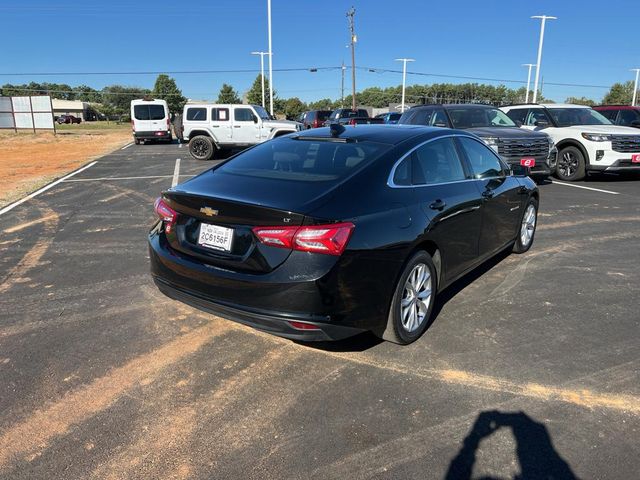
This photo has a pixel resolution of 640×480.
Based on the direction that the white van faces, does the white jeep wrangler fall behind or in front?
behind

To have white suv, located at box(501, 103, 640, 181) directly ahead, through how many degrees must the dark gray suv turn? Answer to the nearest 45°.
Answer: approximately 90° to its left

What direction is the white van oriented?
away from the camera

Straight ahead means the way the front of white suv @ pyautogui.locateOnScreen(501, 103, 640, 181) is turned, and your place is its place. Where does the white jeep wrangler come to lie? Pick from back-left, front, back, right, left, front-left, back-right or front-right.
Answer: back-right

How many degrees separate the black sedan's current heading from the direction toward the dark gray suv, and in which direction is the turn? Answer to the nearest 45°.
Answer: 0° — it already faces it

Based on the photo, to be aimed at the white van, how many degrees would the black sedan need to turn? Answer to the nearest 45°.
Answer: approximately 90° to its left

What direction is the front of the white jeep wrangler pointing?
to the viewer's right

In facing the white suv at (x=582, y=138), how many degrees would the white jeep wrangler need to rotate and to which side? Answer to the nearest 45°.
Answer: approximately 45° to its right

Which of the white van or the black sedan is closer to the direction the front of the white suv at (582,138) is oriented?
the black sedan

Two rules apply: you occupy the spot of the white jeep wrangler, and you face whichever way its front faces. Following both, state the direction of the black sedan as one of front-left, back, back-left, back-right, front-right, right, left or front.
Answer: right

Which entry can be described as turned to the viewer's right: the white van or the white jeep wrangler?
the white jeep wrangler

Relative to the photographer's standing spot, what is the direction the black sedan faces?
facing away from the viewer and to the right of the viewer

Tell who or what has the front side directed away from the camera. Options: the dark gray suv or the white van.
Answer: the white van

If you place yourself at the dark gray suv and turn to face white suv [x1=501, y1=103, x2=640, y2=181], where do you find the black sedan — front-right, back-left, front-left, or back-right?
back-right

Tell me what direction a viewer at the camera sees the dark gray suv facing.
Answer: facing the viewer and to the right of the viewer

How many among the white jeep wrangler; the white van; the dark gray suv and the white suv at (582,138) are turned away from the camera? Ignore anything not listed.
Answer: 1
